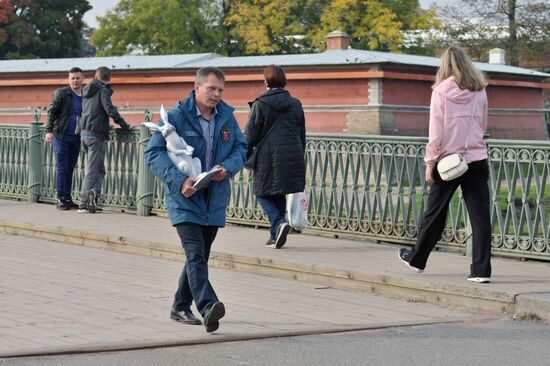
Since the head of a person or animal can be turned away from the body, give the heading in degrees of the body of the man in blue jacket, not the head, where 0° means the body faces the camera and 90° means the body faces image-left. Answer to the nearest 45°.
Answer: approximately 315°

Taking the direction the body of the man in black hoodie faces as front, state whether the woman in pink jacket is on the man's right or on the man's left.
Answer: on the man's right

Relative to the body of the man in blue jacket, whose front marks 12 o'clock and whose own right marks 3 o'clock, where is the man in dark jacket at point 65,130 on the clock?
The man in dark jacket is roughly at 7 o'clock from the man in blue jacket.

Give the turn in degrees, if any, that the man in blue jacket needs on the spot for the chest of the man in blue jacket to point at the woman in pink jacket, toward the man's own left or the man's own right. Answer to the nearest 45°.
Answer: approximately 90° to the man's own left

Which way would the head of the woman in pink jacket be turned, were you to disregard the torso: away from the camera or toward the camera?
away from the camera

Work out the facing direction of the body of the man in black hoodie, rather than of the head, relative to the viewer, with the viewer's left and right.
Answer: facing away from the viewer and to the right of the viewer

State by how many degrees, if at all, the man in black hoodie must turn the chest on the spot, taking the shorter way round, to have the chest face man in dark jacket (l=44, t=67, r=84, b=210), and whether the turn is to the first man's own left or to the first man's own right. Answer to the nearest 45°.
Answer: approximately 90° to the first man's own left

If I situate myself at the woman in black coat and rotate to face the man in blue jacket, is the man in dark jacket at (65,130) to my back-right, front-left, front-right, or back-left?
back-right
